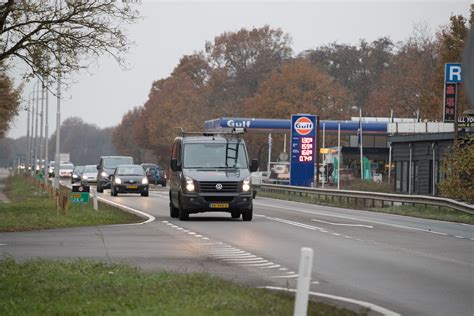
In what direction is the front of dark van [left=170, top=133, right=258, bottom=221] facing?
toward the camera

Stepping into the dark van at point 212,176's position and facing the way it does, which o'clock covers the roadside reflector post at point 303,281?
The roadside reflector post is roughly at 12 o'clock from the dark van.
